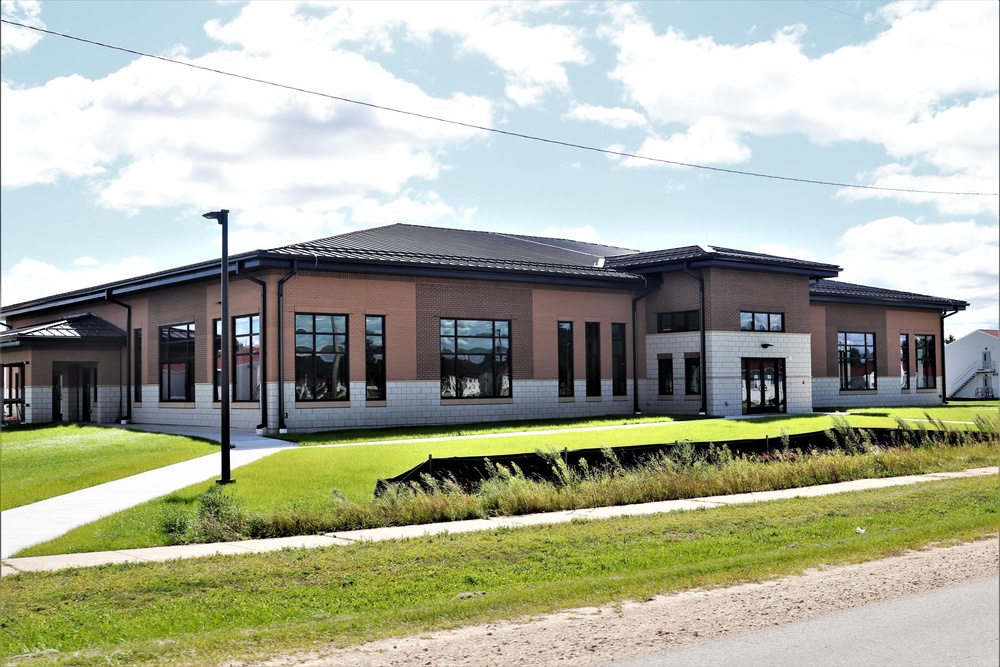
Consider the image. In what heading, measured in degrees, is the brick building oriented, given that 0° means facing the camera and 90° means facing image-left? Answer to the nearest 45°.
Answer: approximately 315°
